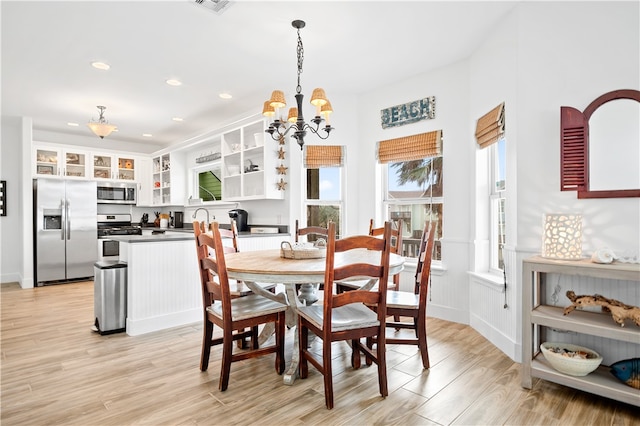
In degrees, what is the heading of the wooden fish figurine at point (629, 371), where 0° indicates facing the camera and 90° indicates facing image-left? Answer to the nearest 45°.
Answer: approximately 90°

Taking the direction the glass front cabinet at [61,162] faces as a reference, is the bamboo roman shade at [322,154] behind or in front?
in front

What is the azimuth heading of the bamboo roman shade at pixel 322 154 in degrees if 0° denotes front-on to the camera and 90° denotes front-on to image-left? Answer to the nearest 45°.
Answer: approximately 0°

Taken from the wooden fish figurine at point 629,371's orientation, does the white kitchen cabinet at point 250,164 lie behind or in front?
in front

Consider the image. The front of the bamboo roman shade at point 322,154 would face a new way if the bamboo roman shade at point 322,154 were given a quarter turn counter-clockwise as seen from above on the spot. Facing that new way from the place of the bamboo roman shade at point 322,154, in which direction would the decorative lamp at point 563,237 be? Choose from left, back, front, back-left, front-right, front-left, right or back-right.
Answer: front-right

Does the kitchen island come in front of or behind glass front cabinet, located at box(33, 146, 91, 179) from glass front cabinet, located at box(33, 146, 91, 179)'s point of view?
in front

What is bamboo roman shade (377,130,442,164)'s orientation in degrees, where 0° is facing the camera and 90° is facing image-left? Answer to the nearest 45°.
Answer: approximately 45°

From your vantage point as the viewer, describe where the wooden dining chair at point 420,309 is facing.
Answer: facing to the left of the viewer

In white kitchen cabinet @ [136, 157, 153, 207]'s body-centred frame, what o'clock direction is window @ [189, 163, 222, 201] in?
The window is roughly at 11 o'clock from the white kitchen cabinet.
